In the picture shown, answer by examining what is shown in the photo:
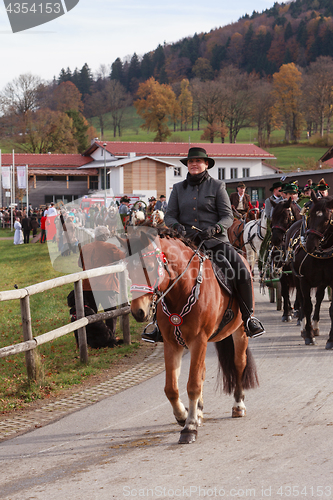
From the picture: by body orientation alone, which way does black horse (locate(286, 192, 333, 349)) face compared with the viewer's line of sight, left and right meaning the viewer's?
facing the viewer

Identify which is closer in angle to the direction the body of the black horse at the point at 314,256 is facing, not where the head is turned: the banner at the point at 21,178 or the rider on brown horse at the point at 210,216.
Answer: the rider on brown horse

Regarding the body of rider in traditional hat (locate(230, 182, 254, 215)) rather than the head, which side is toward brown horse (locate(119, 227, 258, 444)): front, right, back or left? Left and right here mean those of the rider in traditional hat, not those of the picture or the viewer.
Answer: front

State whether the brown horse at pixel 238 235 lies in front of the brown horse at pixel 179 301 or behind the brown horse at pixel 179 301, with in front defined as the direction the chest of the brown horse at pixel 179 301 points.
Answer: behind

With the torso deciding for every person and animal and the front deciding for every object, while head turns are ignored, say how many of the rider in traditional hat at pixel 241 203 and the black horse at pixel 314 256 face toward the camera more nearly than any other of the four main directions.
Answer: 2

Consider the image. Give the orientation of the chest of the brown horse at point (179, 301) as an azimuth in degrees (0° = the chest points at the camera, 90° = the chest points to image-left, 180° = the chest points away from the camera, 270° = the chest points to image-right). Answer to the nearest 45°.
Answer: approximately 45°

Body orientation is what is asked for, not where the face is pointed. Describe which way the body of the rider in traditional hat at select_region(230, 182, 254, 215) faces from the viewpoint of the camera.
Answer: toward the camera

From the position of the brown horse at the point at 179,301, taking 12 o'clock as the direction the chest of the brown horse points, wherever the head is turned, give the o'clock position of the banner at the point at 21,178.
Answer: The banner is roughly at 4 o'clock from the brown horse.

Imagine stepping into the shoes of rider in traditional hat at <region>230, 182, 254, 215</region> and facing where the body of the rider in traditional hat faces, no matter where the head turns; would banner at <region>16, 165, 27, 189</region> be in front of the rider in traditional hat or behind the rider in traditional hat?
behind
